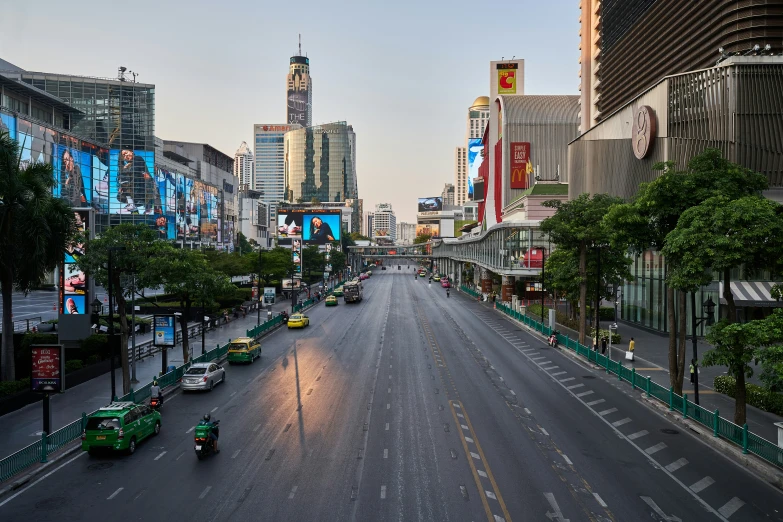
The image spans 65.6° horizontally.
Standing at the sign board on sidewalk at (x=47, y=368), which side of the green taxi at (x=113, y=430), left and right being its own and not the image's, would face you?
left

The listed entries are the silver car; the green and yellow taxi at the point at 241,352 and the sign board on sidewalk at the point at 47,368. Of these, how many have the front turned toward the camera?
1

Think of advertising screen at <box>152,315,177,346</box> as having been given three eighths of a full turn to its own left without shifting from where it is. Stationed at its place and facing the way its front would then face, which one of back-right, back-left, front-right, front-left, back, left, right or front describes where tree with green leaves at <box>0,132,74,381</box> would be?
back-left

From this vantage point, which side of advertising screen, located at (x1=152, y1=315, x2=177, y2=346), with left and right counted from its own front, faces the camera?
front

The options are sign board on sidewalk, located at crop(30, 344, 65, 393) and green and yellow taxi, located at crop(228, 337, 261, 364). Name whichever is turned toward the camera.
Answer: the sign board on sidewalk

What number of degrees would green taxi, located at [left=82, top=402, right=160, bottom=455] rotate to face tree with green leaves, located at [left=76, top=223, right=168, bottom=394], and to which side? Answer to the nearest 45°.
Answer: approximately 45° to its left

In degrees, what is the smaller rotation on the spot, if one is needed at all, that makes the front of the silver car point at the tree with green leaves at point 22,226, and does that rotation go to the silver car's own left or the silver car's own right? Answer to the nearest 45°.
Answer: approximately 135° to the silver car's own left

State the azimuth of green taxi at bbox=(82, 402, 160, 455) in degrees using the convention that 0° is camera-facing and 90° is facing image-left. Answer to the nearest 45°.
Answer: approximately 225°

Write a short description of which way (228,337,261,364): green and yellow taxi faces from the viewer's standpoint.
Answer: facing away from the viewer and to the right of the viewer

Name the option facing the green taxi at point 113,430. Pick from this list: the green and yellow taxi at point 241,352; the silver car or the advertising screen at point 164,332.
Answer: the advertising screen

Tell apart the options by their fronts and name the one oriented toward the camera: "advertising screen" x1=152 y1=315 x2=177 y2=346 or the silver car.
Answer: the advertising screen

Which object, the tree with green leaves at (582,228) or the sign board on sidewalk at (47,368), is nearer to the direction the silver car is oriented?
the tree with green leaves

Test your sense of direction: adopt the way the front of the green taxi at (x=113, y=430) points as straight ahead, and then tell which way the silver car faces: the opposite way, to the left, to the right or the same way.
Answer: the same way

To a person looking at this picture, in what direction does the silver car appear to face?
facing away from the viewer and to the right of the viewer

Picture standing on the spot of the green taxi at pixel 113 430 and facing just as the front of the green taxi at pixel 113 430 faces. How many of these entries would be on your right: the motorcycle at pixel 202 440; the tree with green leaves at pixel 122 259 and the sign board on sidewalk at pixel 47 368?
1

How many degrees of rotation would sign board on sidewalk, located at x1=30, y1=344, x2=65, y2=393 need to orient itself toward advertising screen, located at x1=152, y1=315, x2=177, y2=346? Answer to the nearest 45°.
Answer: approximately 135° to its left

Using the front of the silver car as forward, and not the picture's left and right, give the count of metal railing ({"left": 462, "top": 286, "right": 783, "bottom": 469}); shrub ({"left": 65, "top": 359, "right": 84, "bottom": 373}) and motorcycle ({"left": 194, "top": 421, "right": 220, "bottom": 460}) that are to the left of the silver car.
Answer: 1
